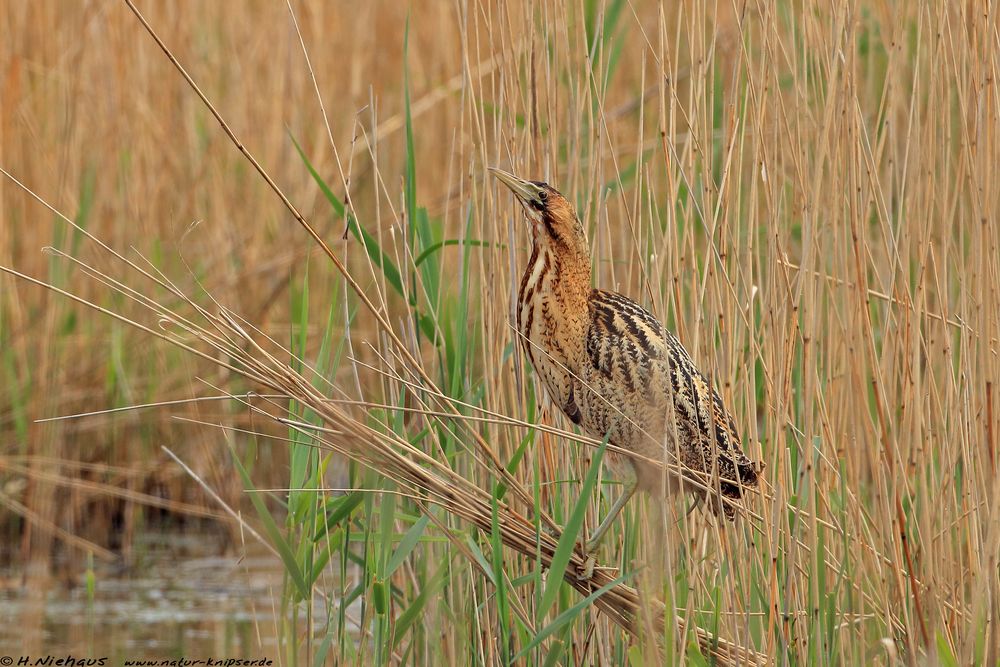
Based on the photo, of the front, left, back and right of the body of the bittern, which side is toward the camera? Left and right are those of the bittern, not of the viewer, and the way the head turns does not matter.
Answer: left

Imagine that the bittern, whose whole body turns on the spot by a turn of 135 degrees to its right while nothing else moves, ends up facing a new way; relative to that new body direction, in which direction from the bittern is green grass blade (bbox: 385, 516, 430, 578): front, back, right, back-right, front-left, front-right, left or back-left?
back
